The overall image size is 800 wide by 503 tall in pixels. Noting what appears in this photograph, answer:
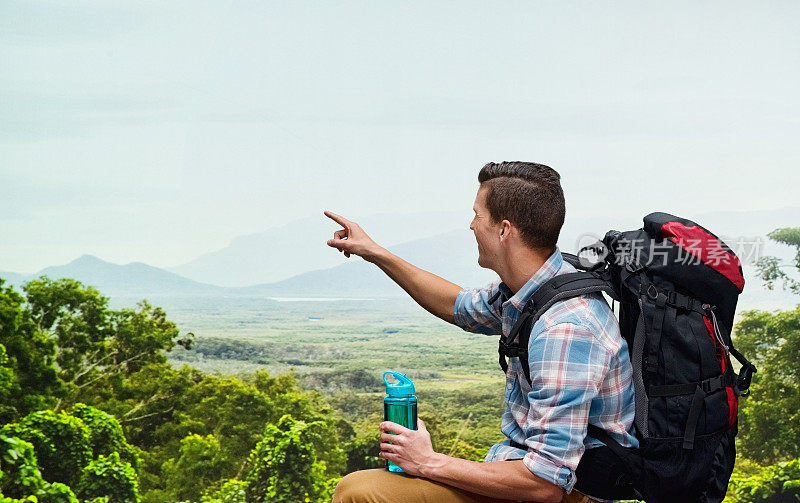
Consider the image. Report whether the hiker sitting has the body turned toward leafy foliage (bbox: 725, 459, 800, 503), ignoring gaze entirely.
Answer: no

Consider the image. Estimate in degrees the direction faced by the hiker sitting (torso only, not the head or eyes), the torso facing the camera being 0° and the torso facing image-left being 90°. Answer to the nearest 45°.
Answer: approximately 90°

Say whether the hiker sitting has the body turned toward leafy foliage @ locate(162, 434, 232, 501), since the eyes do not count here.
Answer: no

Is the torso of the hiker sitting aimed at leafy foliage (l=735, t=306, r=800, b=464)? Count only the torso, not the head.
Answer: no
